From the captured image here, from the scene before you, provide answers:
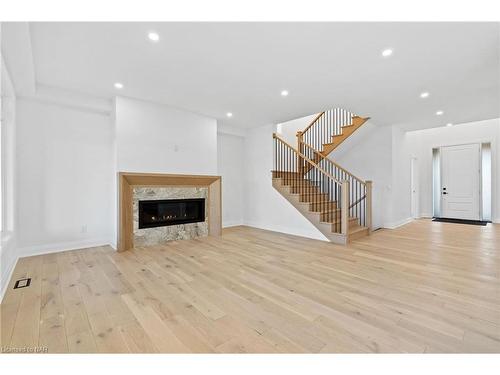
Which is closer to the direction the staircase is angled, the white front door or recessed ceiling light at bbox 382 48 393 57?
the recessed ceiling light

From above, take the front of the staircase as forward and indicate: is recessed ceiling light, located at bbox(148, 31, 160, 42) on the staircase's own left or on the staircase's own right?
on the staircase's own right

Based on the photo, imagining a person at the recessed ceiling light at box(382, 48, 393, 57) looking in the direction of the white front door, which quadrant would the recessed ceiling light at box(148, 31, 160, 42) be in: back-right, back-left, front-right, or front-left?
back-left

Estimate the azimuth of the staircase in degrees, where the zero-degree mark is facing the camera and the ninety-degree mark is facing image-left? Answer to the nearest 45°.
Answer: approximately 315°

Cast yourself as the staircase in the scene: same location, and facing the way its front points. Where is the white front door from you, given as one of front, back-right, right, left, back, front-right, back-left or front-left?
left

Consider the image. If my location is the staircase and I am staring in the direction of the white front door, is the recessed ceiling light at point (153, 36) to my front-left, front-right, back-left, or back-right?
back-right

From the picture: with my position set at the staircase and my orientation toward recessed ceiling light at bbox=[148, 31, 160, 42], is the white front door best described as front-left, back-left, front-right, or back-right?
back-left
